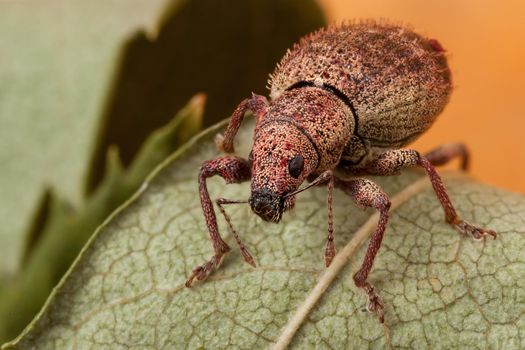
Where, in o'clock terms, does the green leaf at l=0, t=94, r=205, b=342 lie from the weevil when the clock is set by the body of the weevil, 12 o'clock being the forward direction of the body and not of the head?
The green leaf is roughly at 1 o'clock from the weevil.

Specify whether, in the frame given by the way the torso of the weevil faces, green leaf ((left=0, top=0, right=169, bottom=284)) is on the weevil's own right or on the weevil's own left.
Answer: on the weevil's own right

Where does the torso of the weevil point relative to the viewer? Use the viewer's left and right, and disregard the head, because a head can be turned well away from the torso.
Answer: facing the viewer and to the left of the viewer

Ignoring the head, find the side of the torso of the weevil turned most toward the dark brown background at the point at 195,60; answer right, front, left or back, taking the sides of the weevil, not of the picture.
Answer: right
